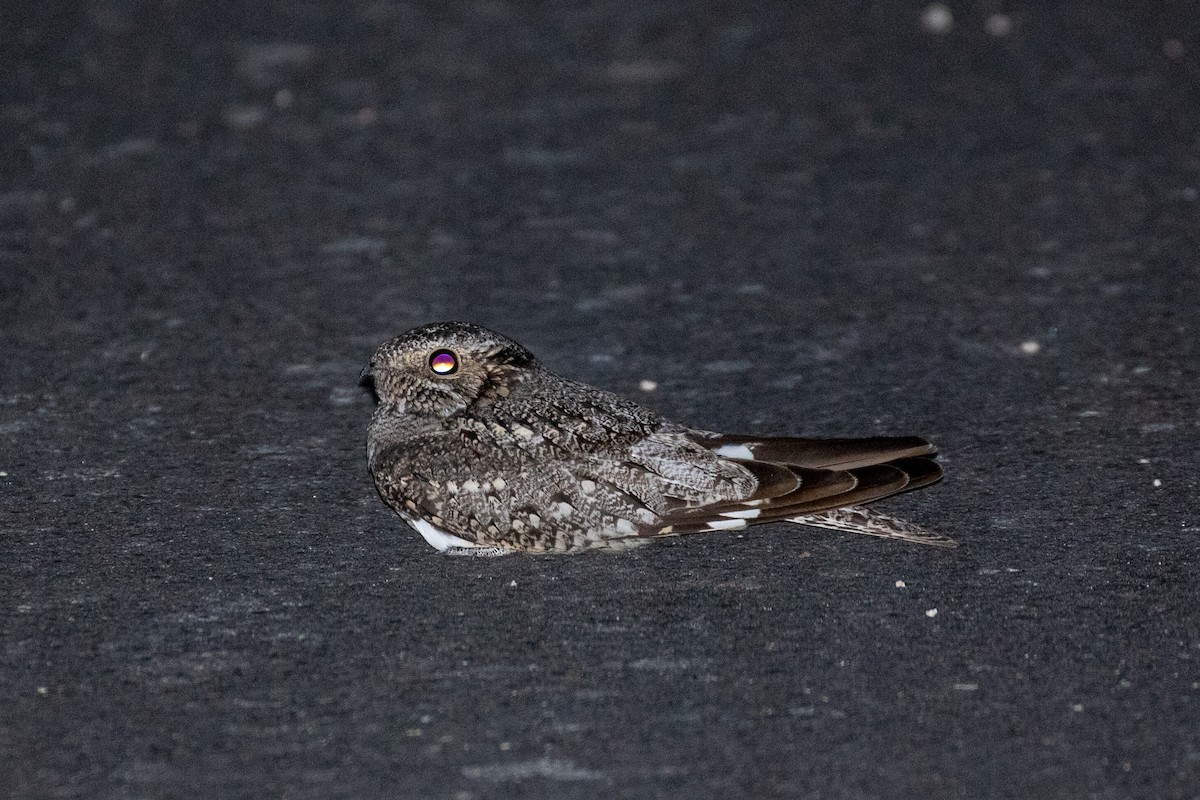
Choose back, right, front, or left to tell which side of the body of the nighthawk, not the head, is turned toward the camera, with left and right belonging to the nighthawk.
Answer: left

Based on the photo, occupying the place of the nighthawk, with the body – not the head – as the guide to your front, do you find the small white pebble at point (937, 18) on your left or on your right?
on your right

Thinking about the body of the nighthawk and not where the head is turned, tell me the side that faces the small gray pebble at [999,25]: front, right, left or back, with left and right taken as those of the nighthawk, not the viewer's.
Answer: right
